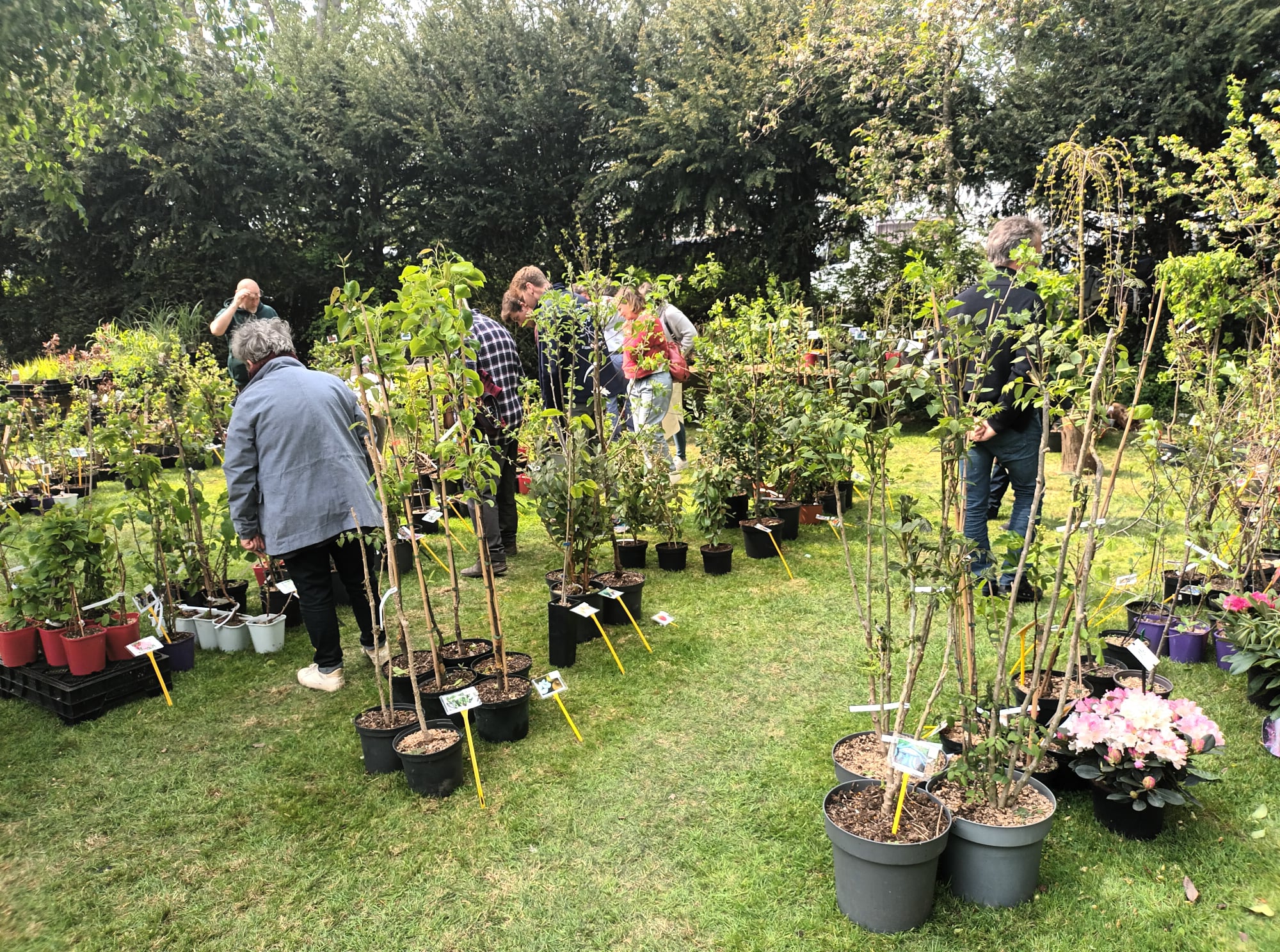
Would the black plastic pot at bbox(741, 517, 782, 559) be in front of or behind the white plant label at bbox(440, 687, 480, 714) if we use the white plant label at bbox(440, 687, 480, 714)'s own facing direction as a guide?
behind

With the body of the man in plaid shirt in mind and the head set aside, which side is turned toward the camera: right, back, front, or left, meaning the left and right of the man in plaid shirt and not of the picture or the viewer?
left

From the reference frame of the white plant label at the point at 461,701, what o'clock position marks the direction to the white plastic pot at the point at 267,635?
The white plastic pot is roughly at 5 o'clock from the white plant label.

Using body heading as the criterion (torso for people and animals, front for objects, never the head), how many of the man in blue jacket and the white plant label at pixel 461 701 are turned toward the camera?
1

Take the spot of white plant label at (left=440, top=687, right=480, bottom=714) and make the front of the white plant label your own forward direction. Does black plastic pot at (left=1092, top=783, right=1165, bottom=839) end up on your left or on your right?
on your left

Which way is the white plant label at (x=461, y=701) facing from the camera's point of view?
toward the camera

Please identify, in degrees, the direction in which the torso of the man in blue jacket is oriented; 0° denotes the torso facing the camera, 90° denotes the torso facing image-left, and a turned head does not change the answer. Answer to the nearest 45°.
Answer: approximately 135°

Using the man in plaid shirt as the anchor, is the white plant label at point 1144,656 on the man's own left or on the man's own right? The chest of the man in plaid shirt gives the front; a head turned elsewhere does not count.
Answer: on the man's own left

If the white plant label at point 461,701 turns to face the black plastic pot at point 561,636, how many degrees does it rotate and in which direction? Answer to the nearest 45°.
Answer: approximately 135° to its left

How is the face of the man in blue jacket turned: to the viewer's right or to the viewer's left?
to the viewer's left

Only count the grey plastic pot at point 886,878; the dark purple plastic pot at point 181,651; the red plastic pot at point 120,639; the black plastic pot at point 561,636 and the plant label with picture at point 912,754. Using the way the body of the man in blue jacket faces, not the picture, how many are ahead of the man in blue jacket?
2

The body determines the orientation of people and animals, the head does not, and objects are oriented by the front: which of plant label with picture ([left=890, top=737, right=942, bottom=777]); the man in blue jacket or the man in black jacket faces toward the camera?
the plant label with picture
